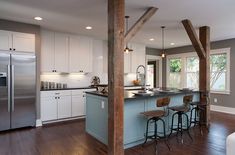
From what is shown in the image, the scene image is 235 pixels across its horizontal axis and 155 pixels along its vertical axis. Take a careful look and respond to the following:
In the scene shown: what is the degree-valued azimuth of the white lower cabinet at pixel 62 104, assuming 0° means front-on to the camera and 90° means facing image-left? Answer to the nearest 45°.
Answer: approximately 315°

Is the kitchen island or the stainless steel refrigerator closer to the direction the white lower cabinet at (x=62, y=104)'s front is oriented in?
the kitchen island

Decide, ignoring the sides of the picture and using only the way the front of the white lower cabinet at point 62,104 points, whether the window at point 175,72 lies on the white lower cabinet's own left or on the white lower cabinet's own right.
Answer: on the white lower cabinet's own left

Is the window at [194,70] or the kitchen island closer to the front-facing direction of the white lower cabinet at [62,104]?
the kitchen island

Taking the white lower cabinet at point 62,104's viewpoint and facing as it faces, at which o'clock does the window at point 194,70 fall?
The window is roughly at 10 o'clock from the white lower cabinet.

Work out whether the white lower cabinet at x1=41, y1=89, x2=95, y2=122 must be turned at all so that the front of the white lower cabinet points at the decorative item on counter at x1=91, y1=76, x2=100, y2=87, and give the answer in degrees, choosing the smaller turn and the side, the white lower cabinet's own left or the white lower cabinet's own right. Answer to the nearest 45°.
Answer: approximately 90° to the white lower cabinet's own left
